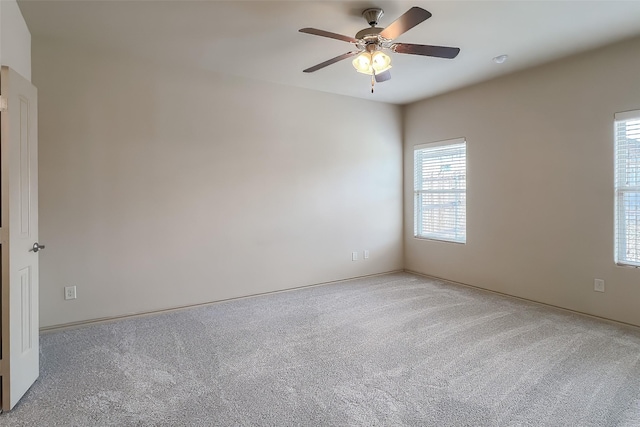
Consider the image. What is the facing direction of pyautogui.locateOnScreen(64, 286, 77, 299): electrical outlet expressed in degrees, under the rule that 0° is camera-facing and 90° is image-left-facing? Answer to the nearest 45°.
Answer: approximately 0°

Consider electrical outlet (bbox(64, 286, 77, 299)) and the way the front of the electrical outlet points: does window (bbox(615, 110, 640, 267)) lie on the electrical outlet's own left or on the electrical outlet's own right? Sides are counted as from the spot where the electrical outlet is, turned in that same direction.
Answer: on the electrical outlet's own left

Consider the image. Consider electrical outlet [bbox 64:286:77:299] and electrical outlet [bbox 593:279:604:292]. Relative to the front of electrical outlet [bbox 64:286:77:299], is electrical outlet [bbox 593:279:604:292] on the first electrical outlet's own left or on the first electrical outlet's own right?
on the first electrical outlet's own left
